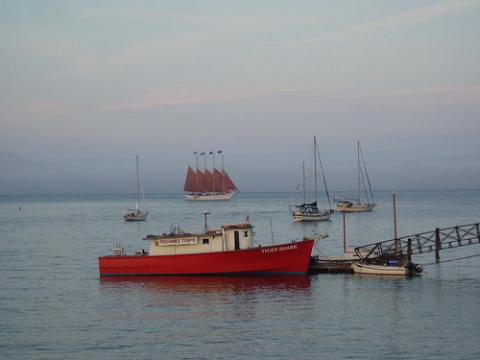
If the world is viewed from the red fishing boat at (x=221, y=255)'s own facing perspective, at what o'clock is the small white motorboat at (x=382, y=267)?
The small white motorboat is roughly at 12 o'clock from the red fishing boat.

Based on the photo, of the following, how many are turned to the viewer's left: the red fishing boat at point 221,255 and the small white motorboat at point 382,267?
1

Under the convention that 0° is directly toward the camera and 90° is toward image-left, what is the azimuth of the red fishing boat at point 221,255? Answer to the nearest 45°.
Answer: approximately 270°

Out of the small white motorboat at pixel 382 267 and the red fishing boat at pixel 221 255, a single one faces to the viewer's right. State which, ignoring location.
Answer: the red fishing boat

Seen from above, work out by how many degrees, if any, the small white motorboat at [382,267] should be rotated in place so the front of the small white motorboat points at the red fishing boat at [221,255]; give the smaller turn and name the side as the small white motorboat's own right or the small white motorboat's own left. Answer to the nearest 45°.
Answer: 0° — it already faces it

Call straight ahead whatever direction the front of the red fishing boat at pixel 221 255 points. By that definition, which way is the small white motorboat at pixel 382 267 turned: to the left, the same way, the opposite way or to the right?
the opposite way
